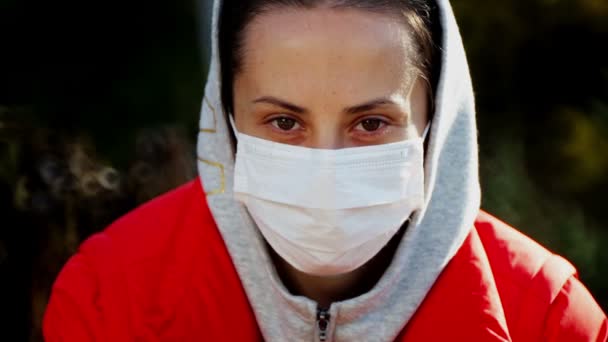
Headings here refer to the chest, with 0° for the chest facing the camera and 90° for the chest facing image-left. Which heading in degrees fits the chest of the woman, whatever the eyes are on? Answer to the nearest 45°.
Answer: approximately 0°
